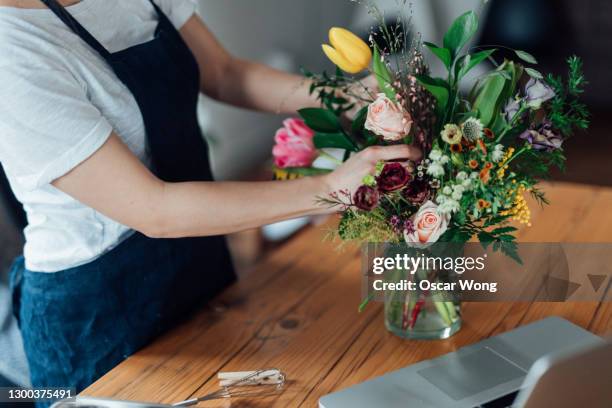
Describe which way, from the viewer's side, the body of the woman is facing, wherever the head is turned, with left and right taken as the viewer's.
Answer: facing the viewer and to the right of the viewer

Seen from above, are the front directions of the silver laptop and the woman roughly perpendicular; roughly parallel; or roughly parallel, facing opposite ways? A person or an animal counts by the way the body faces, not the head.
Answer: roughly parallel, facing opposite ways

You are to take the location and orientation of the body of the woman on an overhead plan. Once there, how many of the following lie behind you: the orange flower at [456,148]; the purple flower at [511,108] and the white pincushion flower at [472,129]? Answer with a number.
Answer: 0

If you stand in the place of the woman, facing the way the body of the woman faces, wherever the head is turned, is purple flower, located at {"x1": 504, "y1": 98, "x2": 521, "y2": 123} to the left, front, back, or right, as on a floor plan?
front

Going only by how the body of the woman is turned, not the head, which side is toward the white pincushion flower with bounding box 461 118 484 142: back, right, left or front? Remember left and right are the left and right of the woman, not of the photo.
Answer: front
